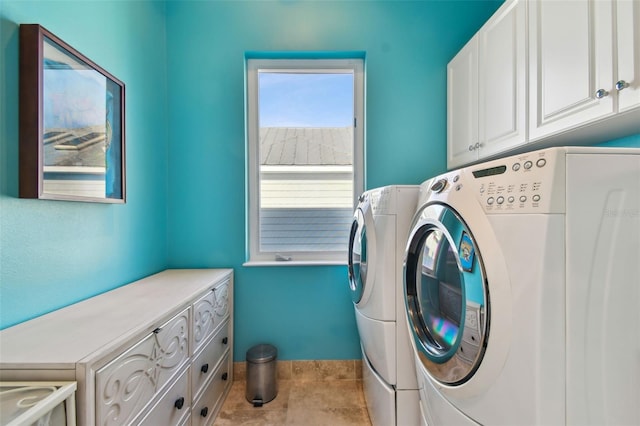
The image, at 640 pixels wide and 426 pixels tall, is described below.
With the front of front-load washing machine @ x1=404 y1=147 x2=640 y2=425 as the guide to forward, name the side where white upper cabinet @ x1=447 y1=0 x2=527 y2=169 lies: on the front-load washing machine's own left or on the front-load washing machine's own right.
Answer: on the front-load washing machine's own right

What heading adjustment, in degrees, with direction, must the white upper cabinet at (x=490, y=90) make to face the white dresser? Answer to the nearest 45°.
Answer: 0° — it already faces it

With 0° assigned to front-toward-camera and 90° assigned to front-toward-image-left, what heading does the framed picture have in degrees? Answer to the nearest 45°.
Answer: approximately 315°

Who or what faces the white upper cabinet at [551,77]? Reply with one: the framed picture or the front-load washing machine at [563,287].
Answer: the framed picture

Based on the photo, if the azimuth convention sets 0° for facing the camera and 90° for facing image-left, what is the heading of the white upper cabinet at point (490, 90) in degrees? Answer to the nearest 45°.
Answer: approximately 45°

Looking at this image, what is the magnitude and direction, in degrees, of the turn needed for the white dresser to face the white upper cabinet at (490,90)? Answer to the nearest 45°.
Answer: approximately 45° to its left

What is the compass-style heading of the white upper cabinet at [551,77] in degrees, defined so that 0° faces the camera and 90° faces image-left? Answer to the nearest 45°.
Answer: approximately 45°

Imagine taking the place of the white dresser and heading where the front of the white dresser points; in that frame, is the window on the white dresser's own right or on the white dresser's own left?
on the white dresser's own left

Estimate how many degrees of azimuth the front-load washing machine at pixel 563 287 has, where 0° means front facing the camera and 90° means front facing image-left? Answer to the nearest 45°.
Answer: approximately 45°
